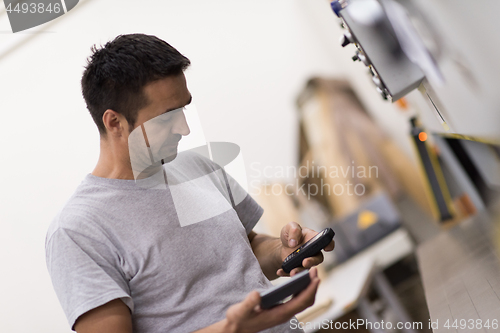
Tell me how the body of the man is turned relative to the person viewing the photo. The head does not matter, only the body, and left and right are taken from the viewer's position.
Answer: facing the viewer and to the right of the viewer

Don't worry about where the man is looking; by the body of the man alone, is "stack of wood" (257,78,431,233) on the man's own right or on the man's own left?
on the man's own left

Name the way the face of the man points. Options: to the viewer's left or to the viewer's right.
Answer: to the viewer's right
